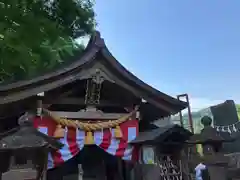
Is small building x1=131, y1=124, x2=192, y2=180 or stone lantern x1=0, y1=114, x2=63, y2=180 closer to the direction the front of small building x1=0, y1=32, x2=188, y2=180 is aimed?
the stone lantern

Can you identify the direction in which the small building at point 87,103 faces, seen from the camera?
facing the viewer

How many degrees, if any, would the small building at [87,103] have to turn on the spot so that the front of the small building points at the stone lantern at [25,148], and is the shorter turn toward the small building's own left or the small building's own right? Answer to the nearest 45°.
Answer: approximately 45° to the small building's own right

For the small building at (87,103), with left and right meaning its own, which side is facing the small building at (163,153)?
left

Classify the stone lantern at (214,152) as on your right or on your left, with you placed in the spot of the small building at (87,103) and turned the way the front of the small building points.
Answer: on your left
